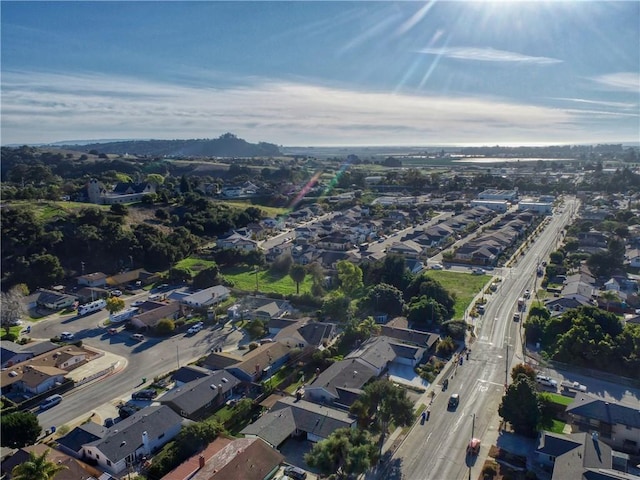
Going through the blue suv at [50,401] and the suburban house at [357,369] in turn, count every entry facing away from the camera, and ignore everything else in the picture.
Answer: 0

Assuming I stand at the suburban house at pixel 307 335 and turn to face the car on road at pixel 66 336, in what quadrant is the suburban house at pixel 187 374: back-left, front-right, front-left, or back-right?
front-left

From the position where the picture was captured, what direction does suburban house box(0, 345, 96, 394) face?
facing the viewer and to the right of the viewer

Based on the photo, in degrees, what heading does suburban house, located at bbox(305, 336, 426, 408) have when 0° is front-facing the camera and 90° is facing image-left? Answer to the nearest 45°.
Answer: approximately 315°

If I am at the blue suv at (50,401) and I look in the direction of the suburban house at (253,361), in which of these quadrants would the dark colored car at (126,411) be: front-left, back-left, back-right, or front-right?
front-right

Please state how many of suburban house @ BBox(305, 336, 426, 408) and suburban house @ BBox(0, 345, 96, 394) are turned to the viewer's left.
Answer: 0

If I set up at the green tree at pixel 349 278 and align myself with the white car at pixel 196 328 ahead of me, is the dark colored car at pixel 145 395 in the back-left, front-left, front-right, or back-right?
front-left

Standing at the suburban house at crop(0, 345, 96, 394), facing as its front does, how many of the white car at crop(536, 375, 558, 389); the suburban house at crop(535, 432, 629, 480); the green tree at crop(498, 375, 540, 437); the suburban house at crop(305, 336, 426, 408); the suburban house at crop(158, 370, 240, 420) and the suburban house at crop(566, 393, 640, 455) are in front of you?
6

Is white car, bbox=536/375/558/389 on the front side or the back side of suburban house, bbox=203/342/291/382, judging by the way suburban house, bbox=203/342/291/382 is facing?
on the back side

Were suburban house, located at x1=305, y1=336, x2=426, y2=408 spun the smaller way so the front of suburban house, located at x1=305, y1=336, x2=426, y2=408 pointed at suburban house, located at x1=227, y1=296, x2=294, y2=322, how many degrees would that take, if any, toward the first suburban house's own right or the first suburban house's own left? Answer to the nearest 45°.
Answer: approximately 180°

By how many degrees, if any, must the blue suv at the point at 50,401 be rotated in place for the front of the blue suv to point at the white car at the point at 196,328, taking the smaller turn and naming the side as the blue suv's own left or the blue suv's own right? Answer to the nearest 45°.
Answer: approximately 180°

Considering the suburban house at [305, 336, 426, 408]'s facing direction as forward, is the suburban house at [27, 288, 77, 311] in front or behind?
behind
